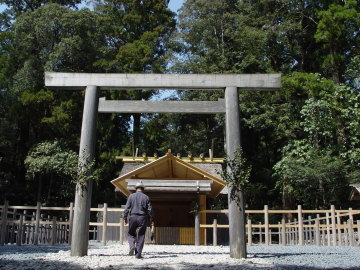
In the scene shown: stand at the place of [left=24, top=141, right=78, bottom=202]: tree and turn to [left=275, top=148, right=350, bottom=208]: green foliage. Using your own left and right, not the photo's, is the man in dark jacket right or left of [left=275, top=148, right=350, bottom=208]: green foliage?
right

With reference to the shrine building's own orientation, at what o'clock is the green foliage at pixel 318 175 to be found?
The green foliage is roughly at 8 o'clock from the shrine building.

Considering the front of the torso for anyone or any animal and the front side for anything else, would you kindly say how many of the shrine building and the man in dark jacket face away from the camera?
1

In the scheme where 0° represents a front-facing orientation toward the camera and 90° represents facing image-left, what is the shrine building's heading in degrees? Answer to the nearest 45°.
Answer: approximately 0°

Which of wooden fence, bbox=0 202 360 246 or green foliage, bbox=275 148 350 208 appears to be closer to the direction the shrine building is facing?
the wooden fence

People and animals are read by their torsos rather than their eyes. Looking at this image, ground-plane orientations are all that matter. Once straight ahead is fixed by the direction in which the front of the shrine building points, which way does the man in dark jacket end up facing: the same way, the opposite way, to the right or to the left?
the opposite way

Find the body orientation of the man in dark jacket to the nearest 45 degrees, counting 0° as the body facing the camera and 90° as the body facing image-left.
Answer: approximately 180°

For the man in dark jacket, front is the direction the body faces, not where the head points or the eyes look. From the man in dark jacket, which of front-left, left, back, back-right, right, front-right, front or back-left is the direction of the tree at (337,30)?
front-right

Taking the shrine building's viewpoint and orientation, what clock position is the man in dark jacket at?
The man in dark jacket is roughly at 12 o'clock from the shrine building.

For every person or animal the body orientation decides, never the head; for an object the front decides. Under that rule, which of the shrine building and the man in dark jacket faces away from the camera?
the man in dark jacket
